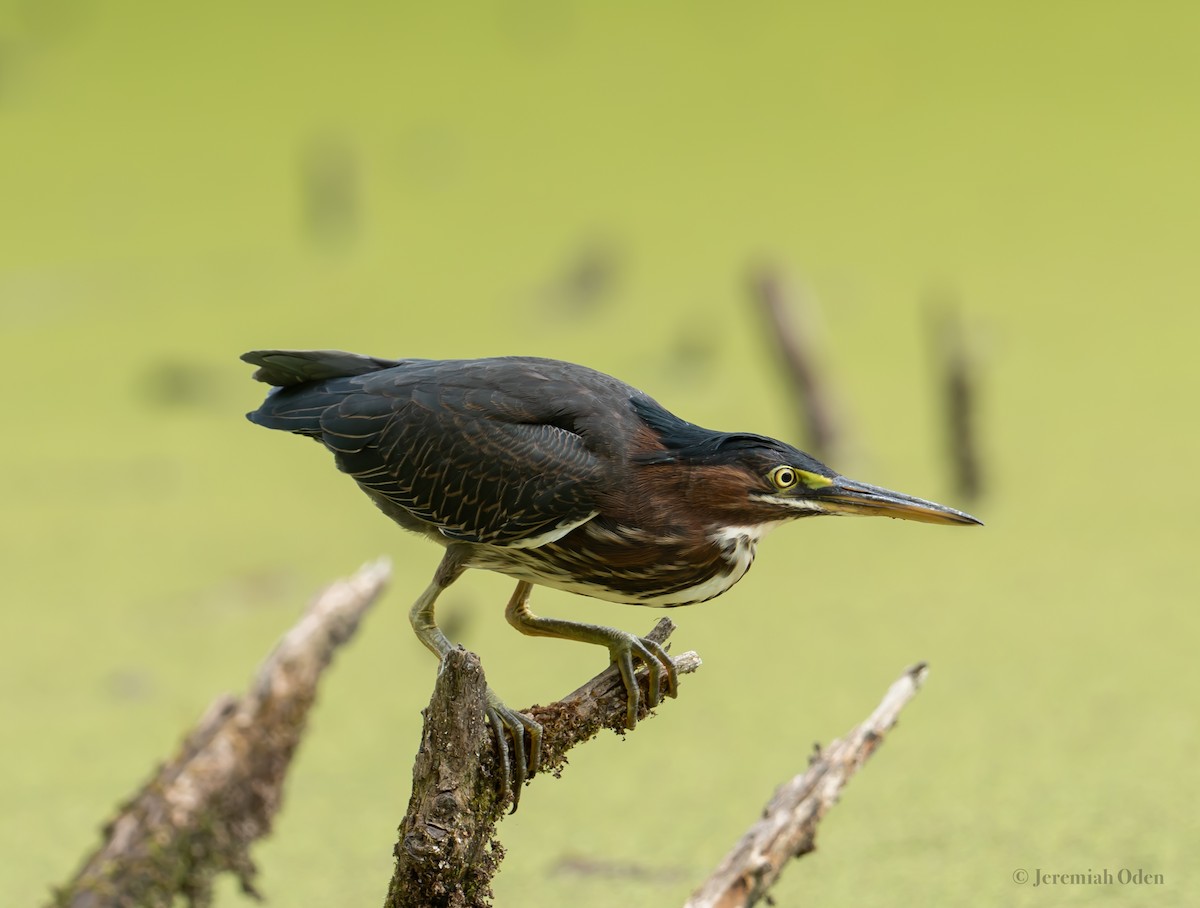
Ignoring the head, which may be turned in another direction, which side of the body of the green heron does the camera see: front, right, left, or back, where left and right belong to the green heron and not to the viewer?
right

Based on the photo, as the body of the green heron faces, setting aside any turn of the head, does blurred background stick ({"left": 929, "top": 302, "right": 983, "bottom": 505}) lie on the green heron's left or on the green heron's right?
on the green heron's left

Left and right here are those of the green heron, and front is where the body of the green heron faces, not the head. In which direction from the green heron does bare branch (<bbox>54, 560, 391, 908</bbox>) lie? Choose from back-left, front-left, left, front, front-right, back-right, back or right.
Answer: back-left

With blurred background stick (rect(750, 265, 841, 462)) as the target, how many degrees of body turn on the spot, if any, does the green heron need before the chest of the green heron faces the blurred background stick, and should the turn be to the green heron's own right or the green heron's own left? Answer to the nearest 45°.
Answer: approximately 90° to the green heron's own left
